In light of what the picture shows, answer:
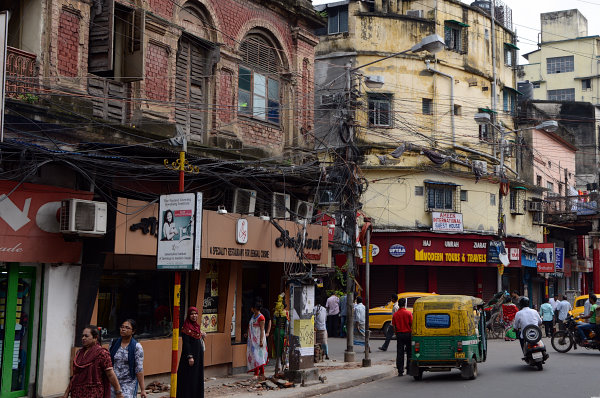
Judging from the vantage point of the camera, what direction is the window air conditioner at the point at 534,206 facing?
facing the viewer and to the left of the viewer

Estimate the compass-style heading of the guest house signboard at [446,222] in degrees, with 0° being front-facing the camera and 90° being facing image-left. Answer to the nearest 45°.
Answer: approximately 0°

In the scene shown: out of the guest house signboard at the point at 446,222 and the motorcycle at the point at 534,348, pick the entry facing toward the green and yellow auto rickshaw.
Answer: the guest house signboard

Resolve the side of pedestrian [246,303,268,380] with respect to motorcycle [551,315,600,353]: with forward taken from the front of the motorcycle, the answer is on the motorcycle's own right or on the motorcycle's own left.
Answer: on the motorcycle's own left

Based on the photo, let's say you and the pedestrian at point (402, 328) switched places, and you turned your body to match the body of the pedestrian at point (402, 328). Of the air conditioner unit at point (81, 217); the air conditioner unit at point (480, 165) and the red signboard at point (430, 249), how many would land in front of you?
2

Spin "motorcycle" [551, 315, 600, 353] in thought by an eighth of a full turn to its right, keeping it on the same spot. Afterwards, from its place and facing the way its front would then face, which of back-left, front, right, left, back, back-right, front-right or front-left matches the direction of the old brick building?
left

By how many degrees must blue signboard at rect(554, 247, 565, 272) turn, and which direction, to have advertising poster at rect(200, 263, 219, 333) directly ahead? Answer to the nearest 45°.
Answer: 0° — it already faces it
